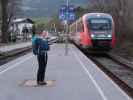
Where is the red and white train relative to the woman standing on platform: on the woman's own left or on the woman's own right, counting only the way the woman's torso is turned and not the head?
on the woman's own left
